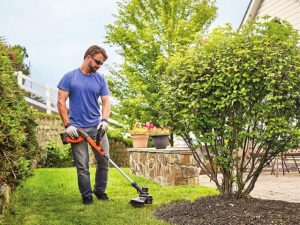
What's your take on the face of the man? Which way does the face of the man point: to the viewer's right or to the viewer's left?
to the viewer's right

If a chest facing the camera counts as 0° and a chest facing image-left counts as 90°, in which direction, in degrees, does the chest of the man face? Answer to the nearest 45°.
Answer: approximately 315°

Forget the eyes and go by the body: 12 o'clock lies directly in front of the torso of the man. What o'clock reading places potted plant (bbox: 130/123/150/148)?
The potted plant is roughly at 8 o'clock from the man.

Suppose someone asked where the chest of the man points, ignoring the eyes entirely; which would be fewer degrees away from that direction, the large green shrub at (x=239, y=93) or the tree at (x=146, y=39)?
the large green shrub

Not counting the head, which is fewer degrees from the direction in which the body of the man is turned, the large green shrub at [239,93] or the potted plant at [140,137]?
the large green shrub

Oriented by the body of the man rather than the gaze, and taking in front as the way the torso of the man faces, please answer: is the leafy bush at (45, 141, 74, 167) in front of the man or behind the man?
behind
